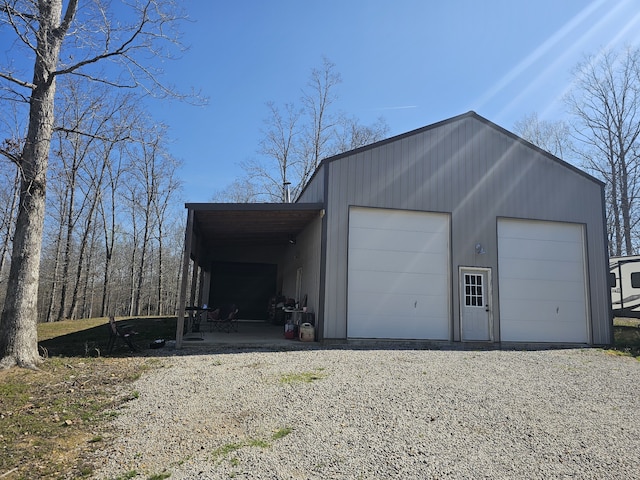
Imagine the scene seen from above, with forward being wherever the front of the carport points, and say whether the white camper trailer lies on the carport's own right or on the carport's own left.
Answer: on the carport's own left

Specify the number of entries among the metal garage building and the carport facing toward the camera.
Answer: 2

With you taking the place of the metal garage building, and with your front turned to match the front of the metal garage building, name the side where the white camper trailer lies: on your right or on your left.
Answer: on your left

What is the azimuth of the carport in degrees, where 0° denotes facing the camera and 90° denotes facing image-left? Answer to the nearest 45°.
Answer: approximately 0°

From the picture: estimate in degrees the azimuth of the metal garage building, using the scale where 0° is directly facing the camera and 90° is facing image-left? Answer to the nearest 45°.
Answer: approximately 0°
